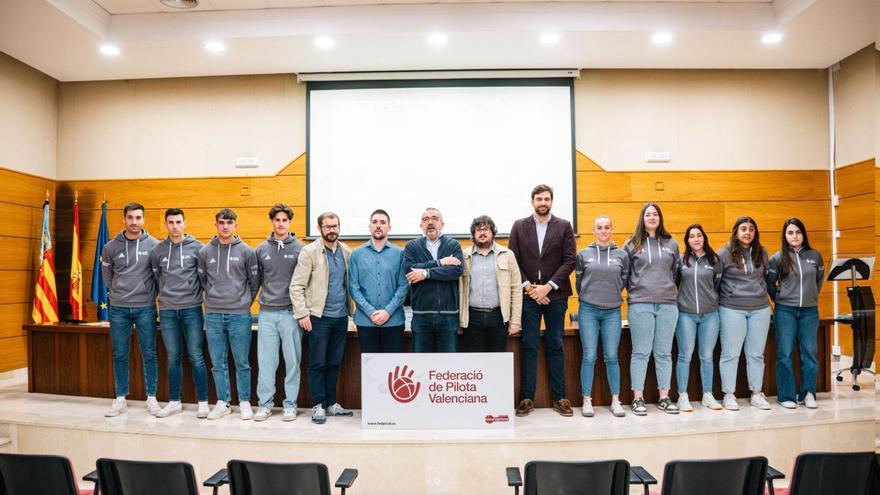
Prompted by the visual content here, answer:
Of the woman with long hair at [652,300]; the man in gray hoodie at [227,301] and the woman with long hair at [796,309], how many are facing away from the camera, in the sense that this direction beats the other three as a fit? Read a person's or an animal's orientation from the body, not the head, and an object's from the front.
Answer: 0

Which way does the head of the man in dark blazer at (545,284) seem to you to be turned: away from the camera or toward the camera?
toward the camera

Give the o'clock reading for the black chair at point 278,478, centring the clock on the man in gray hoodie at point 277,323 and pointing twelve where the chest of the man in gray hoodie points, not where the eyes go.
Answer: The black chair is roughly at 12 o'clock from the man in gray hoodie.

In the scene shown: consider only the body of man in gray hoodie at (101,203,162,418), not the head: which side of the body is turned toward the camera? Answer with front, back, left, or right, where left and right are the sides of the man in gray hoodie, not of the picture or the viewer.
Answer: front

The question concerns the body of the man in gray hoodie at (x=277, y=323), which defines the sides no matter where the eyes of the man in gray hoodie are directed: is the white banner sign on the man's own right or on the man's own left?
on the man's own left

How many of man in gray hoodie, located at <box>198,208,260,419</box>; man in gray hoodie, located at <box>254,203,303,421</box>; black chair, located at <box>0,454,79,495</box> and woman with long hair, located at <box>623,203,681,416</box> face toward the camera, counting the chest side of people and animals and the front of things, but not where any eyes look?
3

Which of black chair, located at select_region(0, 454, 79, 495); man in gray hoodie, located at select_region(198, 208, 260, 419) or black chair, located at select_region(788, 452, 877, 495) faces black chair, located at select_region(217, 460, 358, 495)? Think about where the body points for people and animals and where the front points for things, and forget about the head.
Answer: the man in gray hoodie

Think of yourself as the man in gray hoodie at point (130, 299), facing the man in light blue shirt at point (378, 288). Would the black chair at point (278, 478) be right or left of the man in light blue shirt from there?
right

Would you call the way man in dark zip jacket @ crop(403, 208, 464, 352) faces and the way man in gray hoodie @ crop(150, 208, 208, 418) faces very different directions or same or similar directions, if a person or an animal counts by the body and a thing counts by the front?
same or similar directions

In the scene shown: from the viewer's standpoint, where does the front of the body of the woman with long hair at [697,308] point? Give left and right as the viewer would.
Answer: facing the viewer

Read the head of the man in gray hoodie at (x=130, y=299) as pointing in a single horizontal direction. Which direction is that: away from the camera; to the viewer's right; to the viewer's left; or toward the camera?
toward the camera

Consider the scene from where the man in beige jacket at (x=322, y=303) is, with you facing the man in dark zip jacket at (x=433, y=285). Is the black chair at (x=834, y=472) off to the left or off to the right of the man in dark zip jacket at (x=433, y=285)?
right

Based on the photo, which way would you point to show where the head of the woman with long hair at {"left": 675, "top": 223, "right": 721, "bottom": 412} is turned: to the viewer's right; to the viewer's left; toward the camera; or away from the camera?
toward the camera

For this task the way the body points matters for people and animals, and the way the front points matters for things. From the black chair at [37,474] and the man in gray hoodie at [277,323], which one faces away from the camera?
the black chair

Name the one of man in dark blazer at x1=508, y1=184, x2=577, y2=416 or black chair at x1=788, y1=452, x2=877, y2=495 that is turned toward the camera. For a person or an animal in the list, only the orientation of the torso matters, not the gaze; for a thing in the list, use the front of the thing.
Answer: the man in dark blazer

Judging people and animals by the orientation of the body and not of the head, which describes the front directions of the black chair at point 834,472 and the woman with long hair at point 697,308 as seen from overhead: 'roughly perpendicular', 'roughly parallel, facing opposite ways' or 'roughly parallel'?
roughly parallel, facing opposite ways

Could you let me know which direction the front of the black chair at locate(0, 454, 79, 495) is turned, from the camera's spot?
facing away from the viewer

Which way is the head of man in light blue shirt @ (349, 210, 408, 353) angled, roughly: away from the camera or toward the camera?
toward the camera
